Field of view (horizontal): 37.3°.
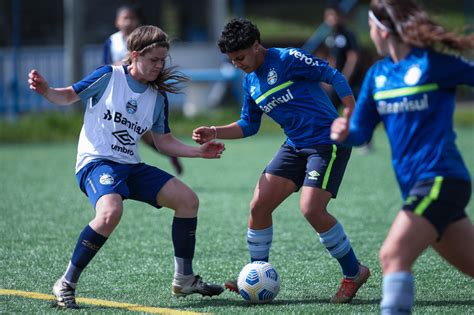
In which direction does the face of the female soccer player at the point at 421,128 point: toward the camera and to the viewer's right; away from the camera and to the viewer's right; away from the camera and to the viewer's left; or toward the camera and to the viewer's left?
away from the camera and to the viewer's left

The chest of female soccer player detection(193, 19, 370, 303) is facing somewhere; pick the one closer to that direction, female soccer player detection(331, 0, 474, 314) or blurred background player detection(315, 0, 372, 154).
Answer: the female soccer player

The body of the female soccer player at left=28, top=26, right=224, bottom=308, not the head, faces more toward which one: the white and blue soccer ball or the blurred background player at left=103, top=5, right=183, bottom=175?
the white and blue soccer ball

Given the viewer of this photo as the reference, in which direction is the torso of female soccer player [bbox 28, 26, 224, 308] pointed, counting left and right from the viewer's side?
facing the viewer and to the right of the viewer

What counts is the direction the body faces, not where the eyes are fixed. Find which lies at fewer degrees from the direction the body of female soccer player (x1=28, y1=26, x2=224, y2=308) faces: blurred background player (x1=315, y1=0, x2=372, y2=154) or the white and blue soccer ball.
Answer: the white and blue soccer ball

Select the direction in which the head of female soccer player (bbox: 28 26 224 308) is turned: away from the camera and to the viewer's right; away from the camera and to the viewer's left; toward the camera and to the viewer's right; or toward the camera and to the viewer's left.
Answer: toward the camera and to the viewer's right

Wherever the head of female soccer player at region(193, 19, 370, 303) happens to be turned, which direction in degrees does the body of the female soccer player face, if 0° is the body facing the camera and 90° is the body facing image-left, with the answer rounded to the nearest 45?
approximately 45°

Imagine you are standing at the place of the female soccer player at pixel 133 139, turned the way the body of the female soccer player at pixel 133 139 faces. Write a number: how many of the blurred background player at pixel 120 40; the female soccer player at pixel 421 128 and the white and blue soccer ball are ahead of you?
2

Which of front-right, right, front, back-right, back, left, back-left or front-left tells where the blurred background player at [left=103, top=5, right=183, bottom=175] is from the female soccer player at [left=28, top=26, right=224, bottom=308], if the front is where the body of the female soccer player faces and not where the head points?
back-left

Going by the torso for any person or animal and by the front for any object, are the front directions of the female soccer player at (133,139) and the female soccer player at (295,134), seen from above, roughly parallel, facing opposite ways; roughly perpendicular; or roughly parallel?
roughly perpendicular

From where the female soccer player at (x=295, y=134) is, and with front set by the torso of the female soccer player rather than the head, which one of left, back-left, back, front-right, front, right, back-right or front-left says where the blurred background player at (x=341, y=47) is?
back-right

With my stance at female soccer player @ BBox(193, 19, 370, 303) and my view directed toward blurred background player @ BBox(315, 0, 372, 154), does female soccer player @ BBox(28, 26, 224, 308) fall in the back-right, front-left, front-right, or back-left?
back-left
